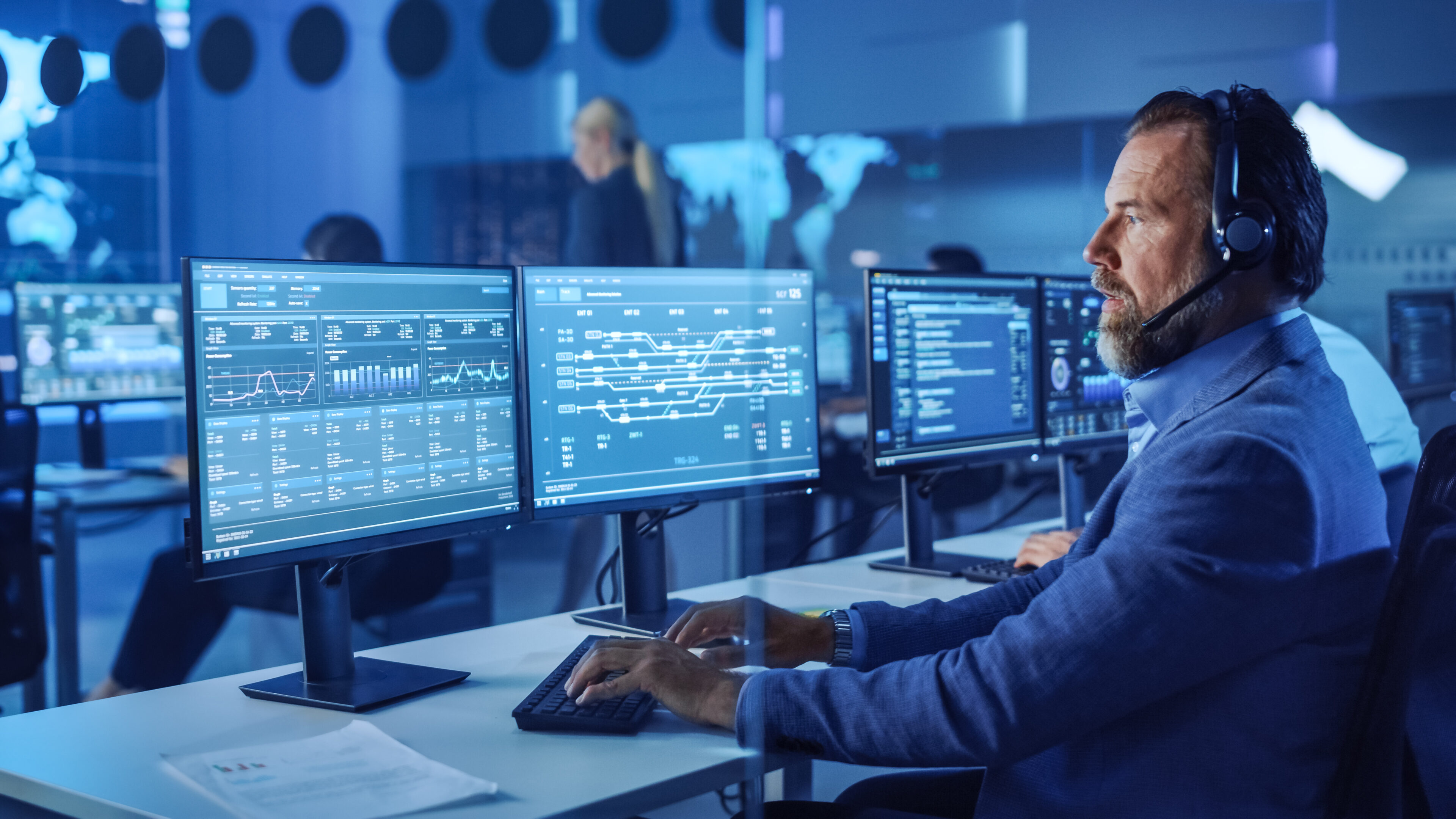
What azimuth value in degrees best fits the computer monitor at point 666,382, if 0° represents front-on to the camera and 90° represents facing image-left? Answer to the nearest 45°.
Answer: approximately 315°

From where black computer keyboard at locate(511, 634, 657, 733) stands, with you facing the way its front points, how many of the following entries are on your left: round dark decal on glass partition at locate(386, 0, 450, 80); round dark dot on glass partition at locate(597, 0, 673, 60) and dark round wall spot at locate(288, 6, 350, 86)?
3

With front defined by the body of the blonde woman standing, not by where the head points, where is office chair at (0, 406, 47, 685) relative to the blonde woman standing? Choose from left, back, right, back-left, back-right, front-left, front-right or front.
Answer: front-left

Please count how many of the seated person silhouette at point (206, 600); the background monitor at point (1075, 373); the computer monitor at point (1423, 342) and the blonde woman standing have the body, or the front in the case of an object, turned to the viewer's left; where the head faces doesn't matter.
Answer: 2

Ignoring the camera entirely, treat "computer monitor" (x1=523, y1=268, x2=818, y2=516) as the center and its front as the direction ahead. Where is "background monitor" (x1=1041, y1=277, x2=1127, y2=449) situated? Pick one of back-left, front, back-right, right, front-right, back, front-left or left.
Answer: left

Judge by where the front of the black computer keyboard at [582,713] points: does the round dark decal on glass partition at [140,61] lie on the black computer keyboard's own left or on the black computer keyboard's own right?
on the black computer keyboard's own left

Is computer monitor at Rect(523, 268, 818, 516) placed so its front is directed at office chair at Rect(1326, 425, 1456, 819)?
yes

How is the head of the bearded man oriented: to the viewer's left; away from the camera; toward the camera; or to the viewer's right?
to the viewer's left

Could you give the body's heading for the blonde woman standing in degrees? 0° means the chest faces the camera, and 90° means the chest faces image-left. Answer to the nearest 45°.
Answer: approximately 90°

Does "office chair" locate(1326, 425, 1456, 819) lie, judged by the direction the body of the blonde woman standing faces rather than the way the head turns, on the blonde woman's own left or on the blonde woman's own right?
on the blonde woman's own left

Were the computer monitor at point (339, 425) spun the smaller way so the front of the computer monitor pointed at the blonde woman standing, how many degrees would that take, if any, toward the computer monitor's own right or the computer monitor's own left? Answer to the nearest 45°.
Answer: approximately 135° to the computer monitor's own left

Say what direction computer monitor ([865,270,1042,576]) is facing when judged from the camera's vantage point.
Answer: facing the viewer and to the right of the viewer

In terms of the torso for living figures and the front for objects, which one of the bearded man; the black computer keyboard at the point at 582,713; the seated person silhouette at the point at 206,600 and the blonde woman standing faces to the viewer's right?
the black computer keyboard

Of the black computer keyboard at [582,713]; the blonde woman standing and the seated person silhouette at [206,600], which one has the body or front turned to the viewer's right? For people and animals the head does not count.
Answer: the black computer keyboard

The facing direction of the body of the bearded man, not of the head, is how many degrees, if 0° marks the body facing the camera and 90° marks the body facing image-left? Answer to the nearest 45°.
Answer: approximately 90°
